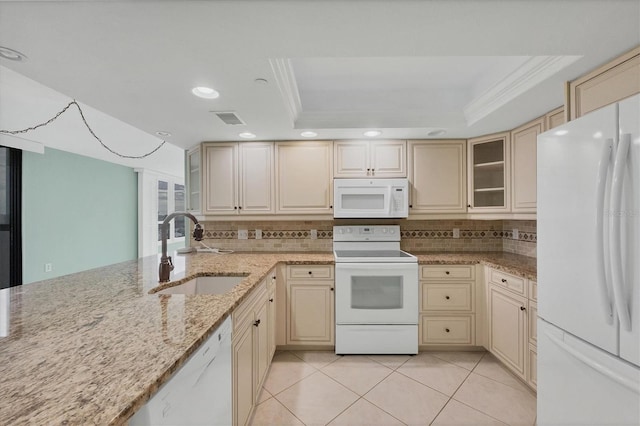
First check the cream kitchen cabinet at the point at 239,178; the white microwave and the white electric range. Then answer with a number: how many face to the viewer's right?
0

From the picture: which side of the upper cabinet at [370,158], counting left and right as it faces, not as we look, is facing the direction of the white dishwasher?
front

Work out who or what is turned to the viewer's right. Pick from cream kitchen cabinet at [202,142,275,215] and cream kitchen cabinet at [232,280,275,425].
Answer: cream kitchen cabinet at [232,280,275,425]

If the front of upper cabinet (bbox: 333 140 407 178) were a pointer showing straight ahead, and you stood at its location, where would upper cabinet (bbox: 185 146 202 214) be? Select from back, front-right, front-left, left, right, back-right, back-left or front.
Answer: right

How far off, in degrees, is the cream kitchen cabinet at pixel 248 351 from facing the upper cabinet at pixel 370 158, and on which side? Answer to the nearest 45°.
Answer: approximately 45° to its left

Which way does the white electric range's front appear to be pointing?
toward the camera

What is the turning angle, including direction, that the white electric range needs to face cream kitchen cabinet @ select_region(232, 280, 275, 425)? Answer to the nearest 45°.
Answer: approximately 45° to its right

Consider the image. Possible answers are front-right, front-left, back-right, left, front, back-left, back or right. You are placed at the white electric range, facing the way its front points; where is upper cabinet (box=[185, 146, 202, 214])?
right

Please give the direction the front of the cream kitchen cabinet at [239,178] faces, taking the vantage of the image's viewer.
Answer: facing the viewer

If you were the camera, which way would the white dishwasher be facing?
facing the viewer and to the right of the viewer

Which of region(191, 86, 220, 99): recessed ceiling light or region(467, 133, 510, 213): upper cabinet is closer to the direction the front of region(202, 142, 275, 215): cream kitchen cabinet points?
the recessed ceiling light

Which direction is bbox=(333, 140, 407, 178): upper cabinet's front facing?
toward the camera

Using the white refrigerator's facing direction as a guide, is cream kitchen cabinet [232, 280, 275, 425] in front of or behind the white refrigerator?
in front

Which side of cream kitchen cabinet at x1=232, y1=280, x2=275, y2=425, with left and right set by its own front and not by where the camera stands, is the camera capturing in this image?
right
